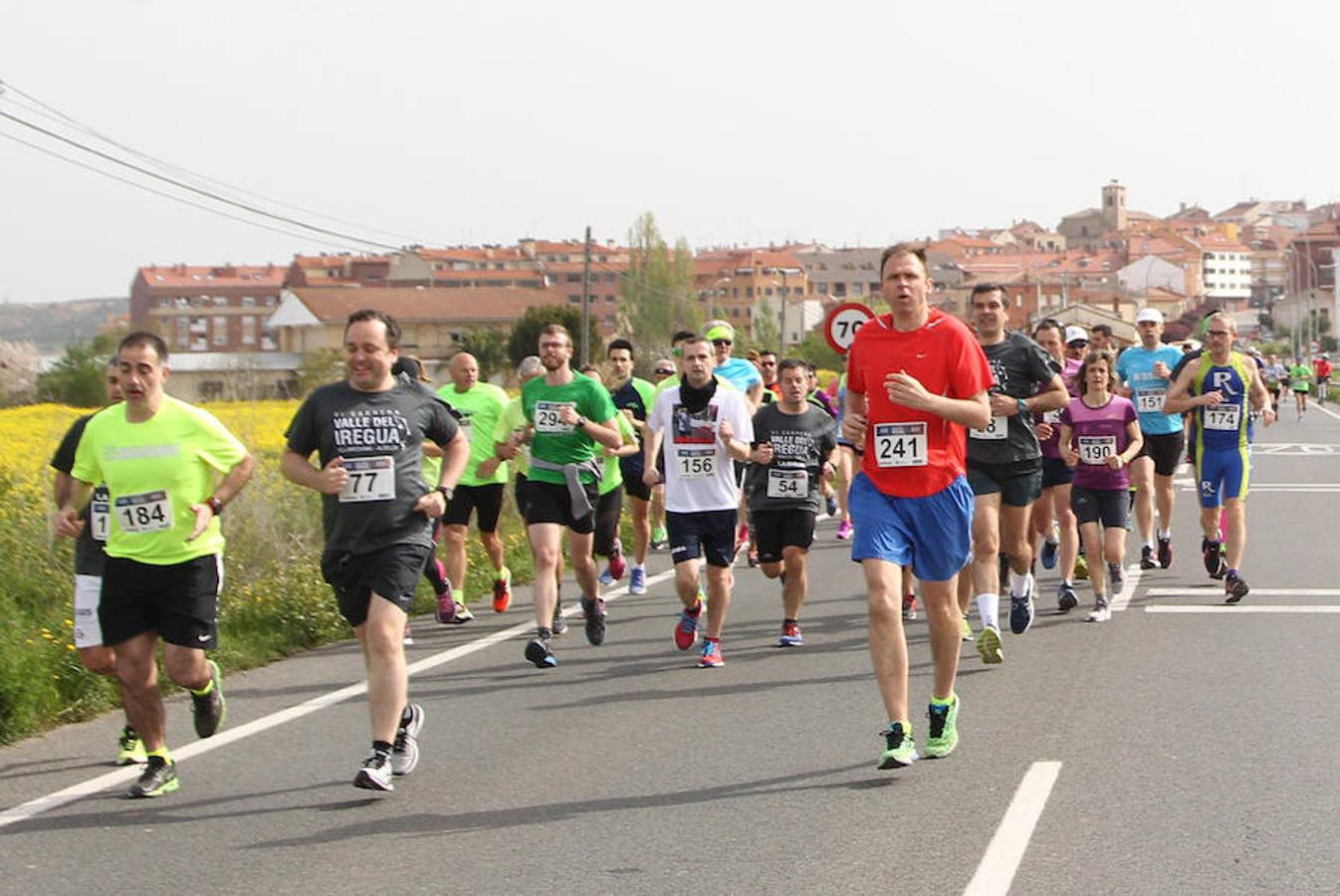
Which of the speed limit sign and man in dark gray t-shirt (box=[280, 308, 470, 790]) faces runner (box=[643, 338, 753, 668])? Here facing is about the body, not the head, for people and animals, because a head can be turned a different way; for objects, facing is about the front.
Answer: the speed limit sign

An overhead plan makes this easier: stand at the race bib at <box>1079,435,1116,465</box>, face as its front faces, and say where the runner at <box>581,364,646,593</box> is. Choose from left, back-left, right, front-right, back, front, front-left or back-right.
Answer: right

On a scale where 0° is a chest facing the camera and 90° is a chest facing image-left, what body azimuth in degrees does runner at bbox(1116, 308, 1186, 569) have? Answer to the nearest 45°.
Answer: approximately 0°

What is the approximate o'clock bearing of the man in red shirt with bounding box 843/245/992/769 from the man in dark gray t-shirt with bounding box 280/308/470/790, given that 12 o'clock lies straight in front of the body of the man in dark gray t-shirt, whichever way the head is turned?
The man in red shirt is roughly at 9 o'clock from the man in dark gray t-shirt.

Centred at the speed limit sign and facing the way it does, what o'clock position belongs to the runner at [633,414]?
The runner is roughly at 1 o'clock from the speed limit sign.

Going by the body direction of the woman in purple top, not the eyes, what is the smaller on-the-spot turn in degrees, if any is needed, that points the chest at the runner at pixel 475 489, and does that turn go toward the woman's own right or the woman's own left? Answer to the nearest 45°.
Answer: approximately 90° to the woman's own right

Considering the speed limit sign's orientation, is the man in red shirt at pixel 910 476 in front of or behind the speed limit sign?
in front

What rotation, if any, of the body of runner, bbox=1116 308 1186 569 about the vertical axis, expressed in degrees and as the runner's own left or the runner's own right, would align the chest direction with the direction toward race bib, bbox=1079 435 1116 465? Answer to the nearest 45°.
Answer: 0° — they already face it
